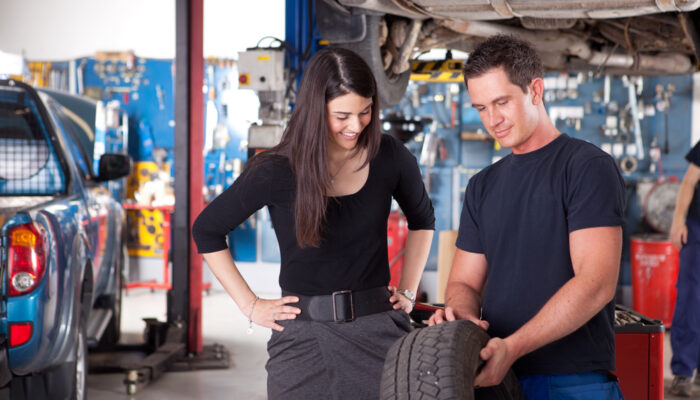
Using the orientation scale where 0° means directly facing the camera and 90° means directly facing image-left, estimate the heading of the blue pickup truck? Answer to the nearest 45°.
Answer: approximately 180°

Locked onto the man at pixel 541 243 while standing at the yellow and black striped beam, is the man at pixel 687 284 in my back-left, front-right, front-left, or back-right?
front-left

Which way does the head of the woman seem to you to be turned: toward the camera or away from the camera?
toward the camera

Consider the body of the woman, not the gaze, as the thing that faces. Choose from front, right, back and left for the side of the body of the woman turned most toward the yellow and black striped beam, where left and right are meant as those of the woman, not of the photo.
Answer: back
